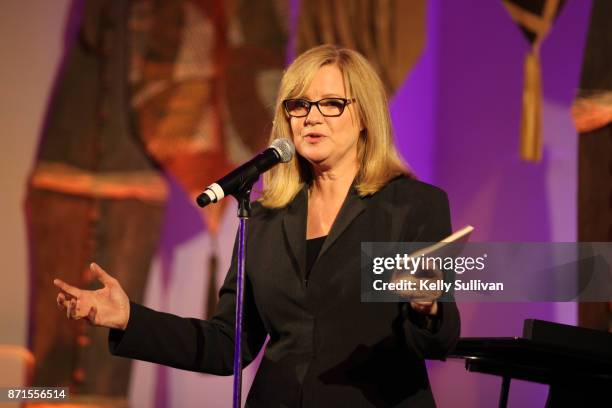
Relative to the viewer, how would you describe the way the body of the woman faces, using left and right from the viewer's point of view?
facing the viewer and to the left of the viewer

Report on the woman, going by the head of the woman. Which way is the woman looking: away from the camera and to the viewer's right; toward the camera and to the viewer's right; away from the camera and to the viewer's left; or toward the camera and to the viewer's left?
toward the camera and to the viewer's left

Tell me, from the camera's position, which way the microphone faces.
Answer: facing to the right of the viewer
